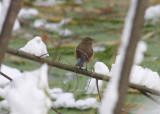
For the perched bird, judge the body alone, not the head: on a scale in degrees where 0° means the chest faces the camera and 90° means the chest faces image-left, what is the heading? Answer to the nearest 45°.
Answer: approximately 225°
